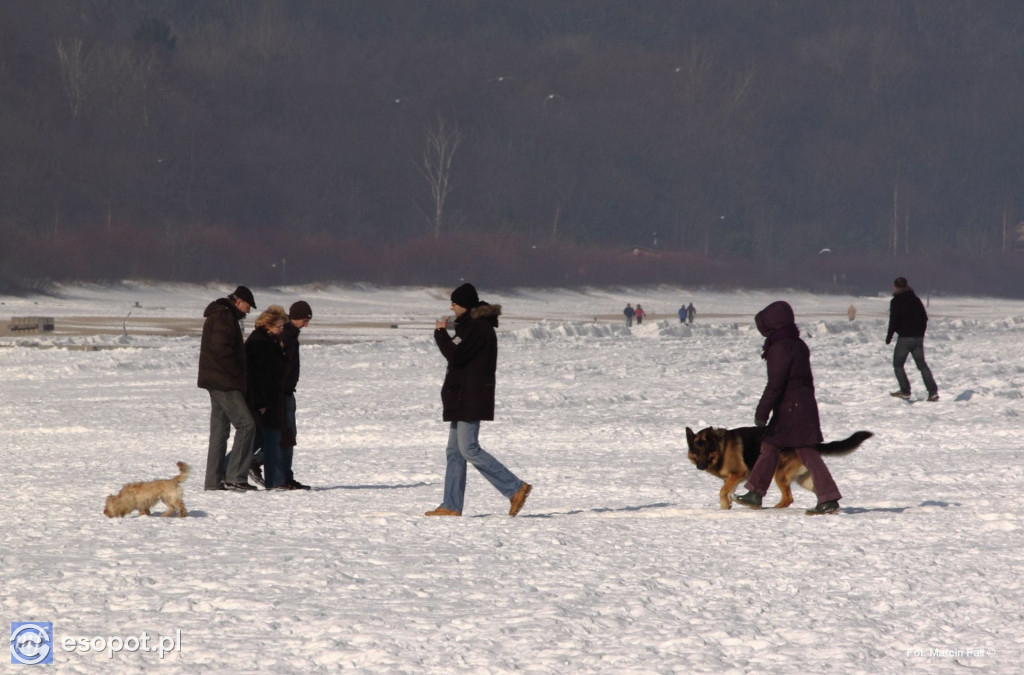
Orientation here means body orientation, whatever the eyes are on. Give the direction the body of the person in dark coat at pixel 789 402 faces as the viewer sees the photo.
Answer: to the viewer's left

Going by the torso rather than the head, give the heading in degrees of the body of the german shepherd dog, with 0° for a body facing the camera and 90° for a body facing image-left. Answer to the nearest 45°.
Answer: approximately 90°

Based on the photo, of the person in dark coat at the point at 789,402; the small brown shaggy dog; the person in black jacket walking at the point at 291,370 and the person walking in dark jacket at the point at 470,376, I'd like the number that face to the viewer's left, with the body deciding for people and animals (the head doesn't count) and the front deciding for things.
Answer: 3

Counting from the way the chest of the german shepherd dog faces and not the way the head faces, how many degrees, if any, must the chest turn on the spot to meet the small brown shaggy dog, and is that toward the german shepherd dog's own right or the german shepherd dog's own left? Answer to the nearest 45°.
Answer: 0° — it already faces it

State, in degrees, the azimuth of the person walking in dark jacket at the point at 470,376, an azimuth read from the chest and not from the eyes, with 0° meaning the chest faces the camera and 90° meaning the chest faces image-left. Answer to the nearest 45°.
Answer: approximately 90°

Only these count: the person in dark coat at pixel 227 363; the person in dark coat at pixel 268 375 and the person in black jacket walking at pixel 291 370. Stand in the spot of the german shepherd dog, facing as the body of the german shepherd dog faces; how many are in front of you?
3

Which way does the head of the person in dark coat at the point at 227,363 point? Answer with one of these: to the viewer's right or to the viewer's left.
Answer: to the viewer's right

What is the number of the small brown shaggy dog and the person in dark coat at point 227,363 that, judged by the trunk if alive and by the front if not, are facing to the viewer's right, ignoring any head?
1

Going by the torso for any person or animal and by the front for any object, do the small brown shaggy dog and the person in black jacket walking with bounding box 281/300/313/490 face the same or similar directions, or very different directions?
very different directions

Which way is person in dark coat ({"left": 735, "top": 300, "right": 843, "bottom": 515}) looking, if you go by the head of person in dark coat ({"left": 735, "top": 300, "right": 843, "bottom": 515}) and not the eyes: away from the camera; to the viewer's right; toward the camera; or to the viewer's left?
to the viewer's left
